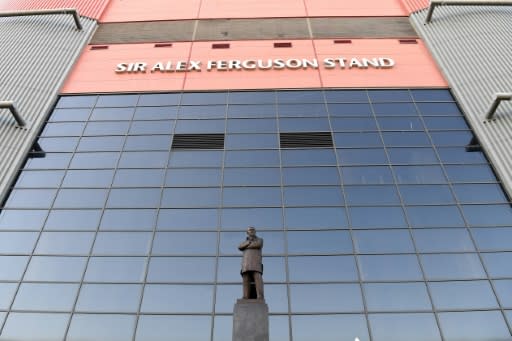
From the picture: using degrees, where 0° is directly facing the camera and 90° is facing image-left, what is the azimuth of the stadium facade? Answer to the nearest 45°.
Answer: approximately 0°
